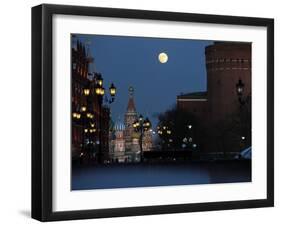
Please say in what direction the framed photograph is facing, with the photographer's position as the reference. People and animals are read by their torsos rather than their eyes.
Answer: facing the viewer and to the right of the viewer
